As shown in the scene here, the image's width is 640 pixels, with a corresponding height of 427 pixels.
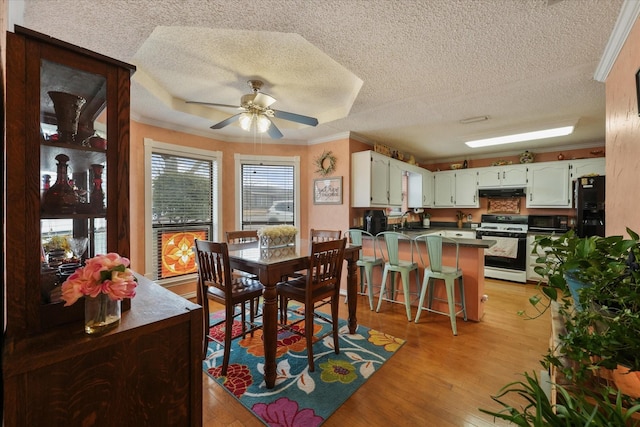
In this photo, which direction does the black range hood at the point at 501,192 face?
toward the camera

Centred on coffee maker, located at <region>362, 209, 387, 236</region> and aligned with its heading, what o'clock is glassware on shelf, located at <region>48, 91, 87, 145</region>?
The glassware on shelf is roughly at 2 o'clock from the coffee maker.

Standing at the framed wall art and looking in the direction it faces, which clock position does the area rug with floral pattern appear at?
The area rug with floral pattern is roughly at 12 o'clock from the framed wall art.

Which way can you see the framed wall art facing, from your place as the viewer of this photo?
facing the viewer

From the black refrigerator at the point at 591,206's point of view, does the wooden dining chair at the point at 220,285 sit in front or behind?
in front

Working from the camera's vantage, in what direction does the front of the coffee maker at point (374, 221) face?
facing the viewer and to the right of the viewer

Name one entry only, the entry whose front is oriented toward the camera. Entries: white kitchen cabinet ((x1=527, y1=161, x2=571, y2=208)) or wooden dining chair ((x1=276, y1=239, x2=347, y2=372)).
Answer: the white kitchen cabinet

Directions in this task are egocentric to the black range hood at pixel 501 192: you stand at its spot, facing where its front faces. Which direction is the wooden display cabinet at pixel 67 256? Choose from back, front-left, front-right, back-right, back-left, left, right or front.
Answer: front

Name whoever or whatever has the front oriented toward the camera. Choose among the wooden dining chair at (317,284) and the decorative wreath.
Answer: the decorative wreath

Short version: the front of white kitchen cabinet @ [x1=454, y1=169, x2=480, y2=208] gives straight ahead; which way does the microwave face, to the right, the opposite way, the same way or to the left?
the same way

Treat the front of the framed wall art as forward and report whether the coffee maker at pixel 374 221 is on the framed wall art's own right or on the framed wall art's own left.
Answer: on the framed wall art's own left

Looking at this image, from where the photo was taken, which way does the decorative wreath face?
toward the camera

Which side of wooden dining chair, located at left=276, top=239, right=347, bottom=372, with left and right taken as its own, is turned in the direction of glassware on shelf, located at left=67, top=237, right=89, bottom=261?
left

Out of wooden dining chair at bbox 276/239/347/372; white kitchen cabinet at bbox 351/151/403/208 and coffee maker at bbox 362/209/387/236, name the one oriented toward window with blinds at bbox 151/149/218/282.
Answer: the wooden dining chair

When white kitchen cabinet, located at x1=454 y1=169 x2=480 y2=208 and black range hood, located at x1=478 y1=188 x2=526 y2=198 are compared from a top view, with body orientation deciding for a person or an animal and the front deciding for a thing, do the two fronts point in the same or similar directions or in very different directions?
same or similar directions

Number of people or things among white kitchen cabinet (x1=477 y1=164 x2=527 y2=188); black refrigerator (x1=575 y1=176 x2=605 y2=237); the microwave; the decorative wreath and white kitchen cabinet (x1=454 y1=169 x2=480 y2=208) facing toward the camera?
5

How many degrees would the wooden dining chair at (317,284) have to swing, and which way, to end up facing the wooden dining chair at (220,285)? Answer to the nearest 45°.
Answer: approximately 45° to its left

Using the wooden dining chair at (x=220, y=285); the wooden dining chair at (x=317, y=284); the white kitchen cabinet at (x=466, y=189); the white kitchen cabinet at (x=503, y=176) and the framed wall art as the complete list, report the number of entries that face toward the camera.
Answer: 3

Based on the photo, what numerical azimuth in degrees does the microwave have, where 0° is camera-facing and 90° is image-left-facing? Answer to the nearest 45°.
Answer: approximately 0°

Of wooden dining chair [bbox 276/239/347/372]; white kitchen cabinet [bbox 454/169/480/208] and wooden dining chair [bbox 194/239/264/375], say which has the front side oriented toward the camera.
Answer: the white kitchen cabinet
